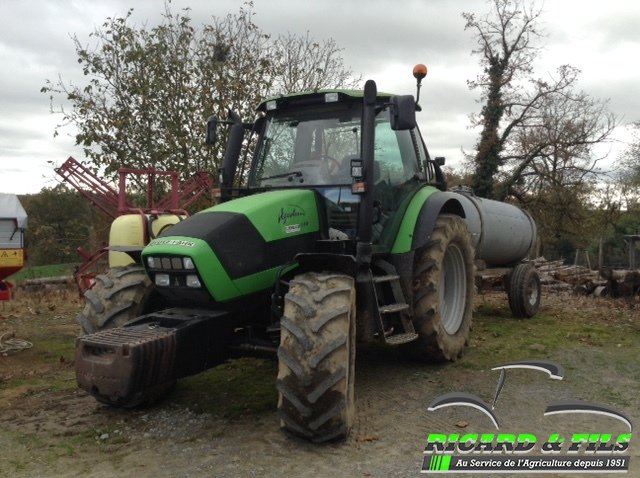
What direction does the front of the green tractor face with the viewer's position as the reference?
facing the viewer and to the left of the viewer

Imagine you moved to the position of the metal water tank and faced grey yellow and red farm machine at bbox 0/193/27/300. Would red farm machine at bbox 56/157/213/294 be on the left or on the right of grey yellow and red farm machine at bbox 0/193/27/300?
right

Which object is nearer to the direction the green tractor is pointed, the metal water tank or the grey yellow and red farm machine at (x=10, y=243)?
the grey yellow and red farm machine

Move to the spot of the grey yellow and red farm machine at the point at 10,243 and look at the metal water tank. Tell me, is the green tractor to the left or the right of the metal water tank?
right

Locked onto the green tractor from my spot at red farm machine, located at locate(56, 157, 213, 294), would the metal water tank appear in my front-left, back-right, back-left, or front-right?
front-left

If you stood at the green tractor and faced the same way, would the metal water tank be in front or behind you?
behind

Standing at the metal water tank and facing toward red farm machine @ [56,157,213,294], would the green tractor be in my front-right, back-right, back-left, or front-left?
front-left

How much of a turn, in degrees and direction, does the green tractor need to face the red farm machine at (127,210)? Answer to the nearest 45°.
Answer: approximately 90° to its right

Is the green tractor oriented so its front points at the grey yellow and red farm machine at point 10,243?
no
